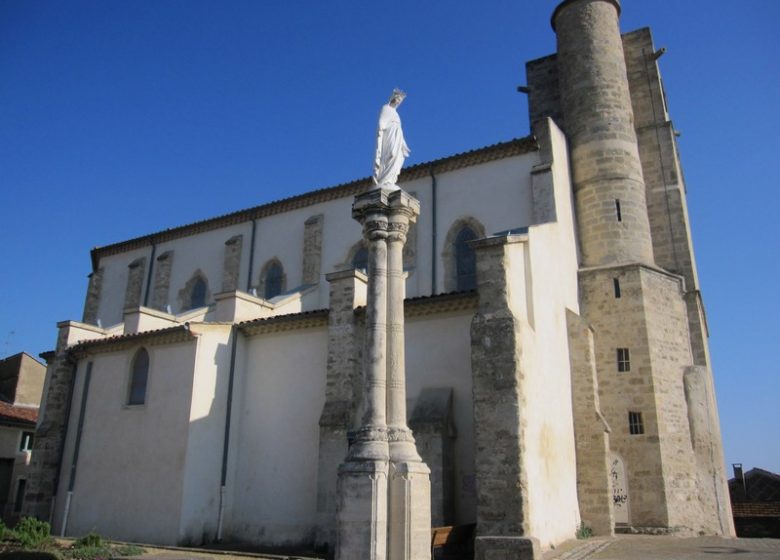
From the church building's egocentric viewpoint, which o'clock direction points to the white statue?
The white statue is roughly at 2 o'clock from the church building.

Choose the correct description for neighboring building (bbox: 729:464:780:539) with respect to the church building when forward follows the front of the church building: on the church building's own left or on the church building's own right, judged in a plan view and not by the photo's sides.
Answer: on the church building's own left

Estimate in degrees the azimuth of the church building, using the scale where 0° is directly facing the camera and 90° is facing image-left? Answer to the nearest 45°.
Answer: approximately 315°

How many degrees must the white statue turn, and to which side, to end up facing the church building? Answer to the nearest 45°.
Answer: approximately 135° to its left

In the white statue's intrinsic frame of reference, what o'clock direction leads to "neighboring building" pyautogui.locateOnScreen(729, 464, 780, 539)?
The neighboring building is roughly at 9 o'clock from the white statue.

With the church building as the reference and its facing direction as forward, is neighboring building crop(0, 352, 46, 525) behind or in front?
behind

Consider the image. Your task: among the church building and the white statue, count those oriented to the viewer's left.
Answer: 0

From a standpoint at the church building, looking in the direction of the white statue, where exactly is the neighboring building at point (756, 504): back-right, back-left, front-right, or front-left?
back-left
